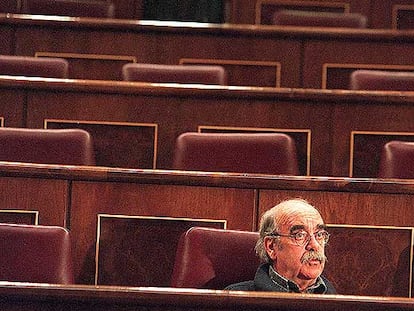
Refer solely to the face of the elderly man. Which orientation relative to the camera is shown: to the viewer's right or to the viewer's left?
to the viewer's right

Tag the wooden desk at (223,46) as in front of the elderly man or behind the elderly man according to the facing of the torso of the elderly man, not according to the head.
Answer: behind
